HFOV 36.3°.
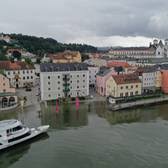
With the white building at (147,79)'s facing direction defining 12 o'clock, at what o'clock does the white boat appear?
The white boat is roughly at 1 o'clock from the white building.

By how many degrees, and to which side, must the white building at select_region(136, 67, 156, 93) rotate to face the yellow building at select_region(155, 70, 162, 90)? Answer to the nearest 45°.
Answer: approximately 135° to its left

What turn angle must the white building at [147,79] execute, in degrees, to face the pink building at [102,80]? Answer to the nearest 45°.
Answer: approximately 90° to its right

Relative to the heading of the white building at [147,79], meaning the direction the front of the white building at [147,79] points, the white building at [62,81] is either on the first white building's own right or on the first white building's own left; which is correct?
on the first white building's own right

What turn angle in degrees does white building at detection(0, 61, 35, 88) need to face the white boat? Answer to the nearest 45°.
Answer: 0° — it already faces it

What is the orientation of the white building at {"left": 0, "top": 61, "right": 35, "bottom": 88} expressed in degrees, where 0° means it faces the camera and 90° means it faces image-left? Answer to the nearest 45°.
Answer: approximately 0°

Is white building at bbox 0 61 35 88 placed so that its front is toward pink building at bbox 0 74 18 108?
yes

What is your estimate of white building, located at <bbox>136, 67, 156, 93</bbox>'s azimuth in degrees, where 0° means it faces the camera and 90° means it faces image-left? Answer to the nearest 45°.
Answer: approximately 0°

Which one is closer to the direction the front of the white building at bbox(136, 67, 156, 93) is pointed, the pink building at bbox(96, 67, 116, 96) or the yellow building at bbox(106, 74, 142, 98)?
the yellow building

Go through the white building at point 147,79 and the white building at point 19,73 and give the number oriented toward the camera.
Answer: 2

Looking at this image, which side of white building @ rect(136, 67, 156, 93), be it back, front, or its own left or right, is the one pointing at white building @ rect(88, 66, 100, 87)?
right
